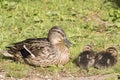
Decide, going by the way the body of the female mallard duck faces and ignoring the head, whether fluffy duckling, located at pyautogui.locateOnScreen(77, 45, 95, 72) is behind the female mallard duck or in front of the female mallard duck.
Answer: in front

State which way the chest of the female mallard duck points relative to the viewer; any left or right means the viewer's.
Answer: facing to the right of the viewer

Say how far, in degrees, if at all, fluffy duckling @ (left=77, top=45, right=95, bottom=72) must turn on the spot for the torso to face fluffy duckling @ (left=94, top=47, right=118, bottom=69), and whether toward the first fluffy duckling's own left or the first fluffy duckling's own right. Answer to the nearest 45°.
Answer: approximately 45° to the first fluffy duckling's own right

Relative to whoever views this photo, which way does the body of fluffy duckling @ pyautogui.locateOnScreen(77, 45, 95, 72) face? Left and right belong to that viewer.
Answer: facing away from the viewer and to the right of the viewer

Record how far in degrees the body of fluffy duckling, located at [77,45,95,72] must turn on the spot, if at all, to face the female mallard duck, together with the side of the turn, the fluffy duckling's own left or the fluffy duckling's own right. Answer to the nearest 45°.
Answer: approximately 135° to the fluffy duckling's own left

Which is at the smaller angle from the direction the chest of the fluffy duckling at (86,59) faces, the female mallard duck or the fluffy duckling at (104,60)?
the fluffy duckling

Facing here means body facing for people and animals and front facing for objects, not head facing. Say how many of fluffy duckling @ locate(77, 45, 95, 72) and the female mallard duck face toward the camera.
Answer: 0

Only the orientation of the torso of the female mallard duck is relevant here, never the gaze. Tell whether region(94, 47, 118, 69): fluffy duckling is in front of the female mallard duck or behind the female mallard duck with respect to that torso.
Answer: in front
